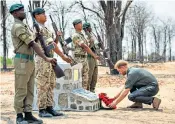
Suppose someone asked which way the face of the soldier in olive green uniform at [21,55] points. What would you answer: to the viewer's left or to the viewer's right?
to the viewer's right

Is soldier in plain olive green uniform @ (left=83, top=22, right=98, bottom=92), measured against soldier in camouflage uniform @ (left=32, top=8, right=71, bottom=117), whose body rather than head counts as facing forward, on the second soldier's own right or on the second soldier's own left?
on the second soldier's own left

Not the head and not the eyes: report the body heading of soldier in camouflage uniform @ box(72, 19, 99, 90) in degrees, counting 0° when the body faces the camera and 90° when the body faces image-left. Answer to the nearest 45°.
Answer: approximately 270°

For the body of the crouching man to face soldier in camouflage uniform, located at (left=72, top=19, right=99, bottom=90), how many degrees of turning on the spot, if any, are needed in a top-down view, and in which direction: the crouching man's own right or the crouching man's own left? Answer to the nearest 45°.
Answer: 0° — they already face them

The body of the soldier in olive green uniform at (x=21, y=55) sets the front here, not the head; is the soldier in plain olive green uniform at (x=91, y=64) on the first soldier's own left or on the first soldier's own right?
on the first soldier's own left

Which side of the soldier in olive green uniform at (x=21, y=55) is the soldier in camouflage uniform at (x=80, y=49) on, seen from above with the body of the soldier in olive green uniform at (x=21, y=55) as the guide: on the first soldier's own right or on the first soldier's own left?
on the first soldier's own left

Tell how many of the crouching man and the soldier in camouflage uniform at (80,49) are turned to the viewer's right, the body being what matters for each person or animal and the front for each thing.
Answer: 1

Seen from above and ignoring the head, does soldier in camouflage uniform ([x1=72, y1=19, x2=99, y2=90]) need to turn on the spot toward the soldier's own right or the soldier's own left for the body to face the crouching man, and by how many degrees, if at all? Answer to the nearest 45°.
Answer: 0° — they already face them

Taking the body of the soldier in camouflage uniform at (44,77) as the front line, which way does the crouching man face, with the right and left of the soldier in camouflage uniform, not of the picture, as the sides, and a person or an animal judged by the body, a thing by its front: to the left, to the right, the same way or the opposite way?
the opposite way

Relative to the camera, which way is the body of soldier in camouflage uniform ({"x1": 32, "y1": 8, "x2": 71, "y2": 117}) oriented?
to the viewer's right

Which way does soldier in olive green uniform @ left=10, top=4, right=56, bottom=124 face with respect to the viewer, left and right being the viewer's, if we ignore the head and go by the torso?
facing to the right of the viewer

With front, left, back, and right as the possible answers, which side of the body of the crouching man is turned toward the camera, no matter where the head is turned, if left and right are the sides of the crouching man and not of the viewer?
left

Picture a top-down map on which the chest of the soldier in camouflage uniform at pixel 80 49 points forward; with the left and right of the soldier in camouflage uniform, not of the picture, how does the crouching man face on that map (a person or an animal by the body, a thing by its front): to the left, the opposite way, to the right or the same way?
the opposite way
